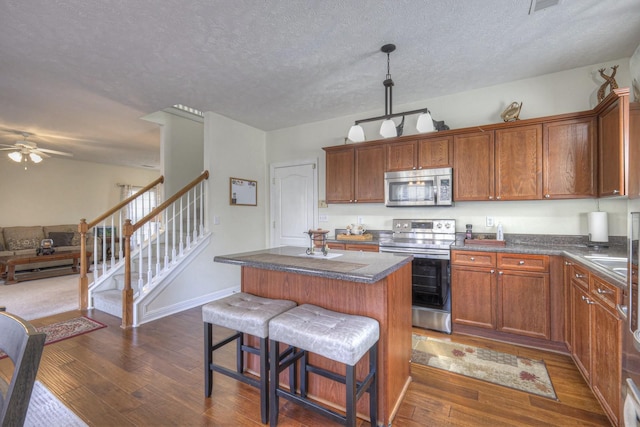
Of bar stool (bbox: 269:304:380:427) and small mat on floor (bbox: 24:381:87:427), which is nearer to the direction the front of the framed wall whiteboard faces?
the bar stool

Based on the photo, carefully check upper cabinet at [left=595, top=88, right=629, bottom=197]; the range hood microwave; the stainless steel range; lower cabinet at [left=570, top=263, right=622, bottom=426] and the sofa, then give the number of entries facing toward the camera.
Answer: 3

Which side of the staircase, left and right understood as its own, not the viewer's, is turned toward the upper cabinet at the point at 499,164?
left

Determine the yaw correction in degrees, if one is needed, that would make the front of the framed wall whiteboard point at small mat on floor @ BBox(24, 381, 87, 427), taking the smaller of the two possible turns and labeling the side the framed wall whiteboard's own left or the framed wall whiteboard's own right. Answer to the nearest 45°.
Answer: approximately 90° to the framed wall whiteboard's own right

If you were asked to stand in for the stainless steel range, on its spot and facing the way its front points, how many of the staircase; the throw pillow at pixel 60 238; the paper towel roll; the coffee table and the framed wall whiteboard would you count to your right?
4

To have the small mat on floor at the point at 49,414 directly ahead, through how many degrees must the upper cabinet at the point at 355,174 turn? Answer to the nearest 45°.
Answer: approximately 45° to its right

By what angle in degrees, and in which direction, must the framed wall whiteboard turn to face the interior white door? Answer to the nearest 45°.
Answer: approximately 45° to its left

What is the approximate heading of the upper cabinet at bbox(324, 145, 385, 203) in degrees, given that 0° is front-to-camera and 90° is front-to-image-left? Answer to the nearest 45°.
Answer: approximately 0°
